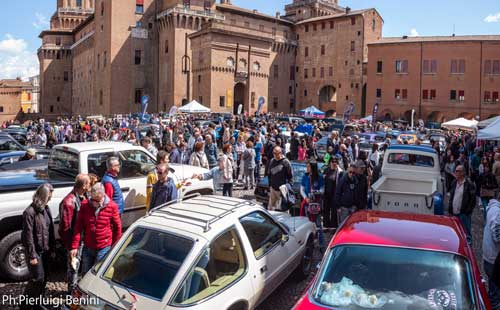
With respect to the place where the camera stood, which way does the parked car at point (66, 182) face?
facing away from the viewer and to the right of the viewer

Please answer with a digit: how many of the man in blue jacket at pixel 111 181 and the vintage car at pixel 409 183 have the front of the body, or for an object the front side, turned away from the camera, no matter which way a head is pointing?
1

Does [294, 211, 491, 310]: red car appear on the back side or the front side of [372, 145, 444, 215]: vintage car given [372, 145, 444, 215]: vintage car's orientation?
on the back side

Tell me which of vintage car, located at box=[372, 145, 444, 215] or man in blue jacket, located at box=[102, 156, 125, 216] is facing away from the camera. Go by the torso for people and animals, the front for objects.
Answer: the vintage car

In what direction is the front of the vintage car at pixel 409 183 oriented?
away from the camera

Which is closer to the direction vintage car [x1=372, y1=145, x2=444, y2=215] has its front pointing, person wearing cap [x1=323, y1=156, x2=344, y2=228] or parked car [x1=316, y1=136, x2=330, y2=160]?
the parked car
